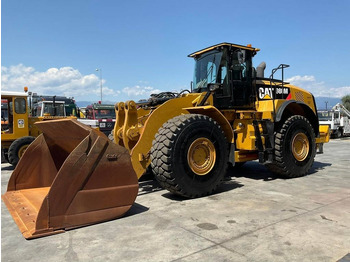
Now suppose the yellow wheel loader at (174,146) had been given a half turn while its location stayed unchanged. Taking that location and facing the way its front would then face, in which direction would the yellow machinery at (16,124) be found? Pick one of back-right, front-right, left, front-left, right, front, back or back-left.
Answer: left

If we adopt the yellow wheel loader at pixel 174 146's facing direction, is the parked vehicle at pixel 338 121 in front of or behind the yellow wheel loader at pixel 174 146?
behind
